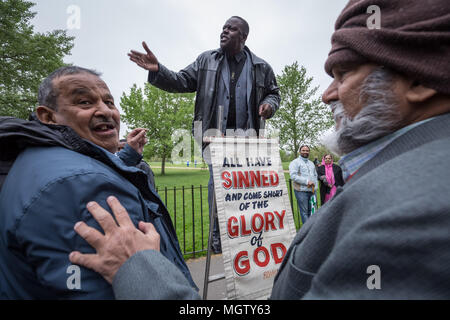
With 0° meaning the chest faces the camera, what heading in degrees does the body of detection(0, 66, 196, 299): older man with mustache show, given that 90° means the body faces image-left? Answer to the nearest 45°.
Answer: approximately 270°

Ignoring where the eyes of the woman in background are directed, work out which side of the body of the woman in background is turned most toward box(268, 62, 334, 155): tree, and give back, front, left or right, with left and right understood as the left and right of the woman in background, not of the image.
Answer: back

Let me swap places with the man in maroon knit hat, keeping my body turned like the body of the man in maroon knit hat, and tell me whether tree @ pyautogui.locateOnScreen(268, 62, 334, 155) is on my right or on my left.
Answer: on my right

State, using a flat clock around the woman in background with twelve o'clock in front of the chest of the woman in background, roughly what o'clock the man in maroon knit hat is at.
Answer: The man in maroon knit hat is roughly at 12 o'clock from the woman in background.

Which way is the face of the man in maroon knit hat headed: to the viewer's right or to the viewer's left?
to the viewer's left

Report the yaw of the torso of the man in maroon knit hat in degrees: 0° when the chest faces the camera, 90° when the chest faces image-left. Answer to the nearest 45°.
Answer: approximately 90°

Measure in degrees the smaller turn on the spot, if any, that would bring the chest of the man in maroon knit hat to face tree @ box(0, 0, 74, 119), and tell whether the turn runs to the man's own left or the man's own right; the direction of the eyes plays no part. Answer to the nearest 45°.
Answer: approximately 45° to the man's own right
